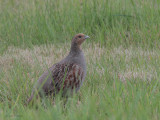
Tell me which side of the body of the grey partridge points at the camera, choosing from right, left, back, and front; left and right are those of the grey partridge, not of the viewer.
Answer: right
